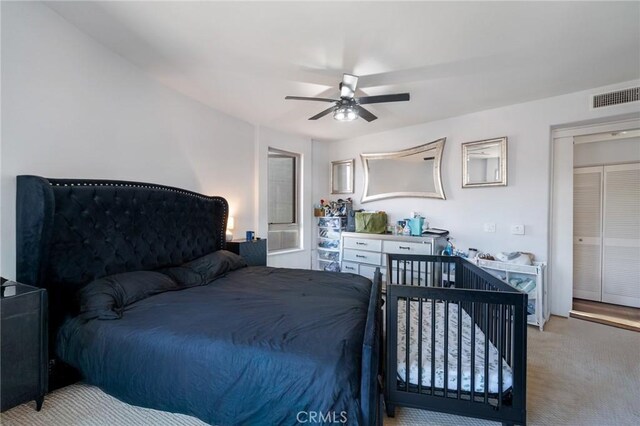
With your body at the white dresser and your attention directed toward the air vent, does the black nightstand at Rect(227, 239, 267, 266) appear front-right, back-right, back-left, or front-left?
back-right

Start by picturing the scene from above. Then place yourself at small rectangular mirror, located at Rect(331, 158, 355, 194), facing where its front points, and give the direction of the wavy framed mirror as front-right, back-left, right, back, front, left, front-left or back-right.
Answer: left

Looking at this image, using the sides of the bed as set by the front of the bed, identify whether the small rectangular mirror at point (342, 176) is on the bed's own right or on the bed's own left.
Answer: on the bed's own left

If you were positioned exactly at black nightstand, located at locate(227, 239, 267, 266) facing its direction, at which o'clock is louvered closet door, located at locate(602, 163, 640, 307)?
The louvered closet door is roughly at 11 o'clock from the black nightstand.

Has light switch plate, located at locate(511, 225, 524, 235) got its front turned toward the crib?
yes

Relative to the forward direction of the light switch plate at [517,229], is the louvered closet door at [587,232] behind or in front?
behind

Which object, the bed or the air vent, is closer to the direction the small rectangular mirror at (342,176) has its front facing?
the bed

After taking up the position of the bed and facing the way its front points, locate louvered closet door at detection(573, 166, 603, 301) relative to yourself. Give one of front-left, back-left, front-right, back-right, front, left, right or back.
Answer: front-left

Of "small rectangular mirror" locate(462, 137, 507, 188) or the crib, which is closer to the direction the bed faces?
the crib

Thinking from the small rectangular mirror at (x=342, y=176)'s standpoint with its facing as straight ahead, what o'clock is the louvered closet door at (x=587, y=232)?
The louvered closet door is roughly at 8 o'clock from the small rectangular mirror.

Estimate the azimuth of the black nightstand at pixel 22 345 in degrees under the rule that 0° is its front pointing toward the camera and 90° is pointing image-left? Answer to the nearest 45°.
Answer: approximately 315°

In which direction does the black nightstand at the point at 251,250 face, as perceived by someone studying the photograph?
facing the viewer and to the right of the viewer
